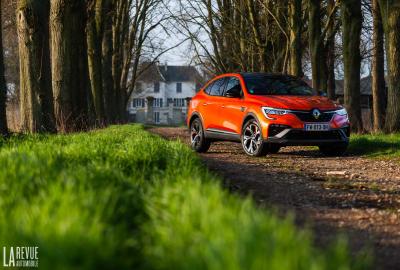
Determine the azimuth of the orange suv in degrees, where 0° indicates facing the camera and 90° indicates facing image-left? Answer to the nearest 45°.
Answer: approximately 315°
